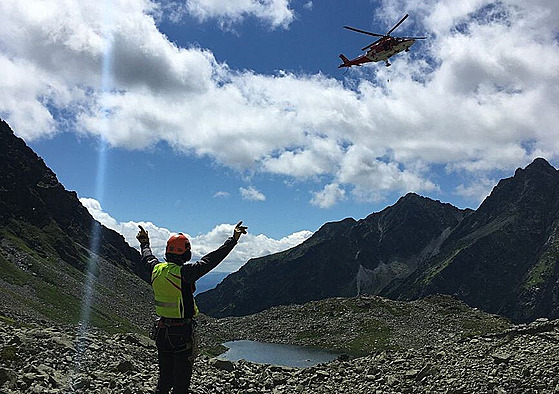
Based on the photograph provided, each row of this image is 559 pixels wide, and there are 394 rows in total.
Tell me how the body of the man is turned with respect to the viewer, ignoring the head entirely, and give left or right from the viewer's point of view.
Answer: facing away from the viewer and to the right of the viewer
